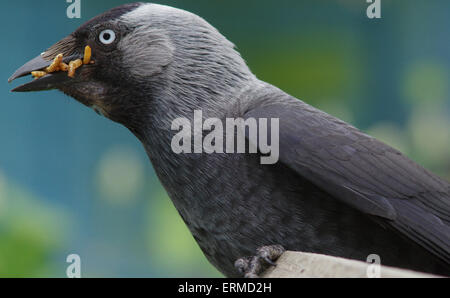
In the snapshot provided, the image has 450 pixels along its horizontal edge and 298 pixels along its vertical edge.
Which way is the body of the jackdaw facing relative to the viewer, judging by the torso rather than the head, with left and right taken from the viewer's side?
facing to the left of the viewer
